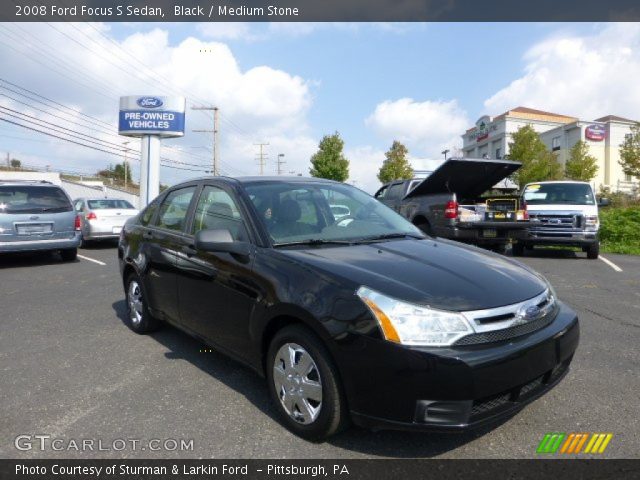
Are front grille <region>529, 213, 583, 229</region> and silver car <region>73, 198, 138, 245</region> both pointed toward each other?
no

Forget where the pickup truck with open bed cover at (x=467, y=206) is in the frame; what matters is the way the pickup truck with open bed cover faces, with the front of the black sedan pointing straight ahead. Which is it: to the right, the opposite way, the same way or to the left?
the opposite way

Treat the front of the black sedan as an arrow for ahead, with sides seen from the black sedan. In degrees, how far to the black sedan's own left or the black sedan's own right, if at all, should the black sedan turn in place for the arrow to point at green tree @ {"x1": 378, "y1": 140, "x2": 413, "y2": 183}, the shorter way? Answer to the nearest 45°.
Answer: approximately 135° to the black sedan's own left

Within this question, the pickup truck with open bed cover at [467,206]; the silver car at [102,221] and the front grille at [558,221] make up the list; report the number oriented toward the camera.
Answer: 1

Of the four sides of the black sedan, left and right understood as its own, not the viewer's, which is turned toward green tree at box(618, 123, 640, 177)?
left

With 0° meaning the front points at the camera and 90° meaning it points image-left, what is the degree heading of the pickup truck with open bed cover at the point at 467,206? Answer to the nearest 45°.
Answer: approximately 135°

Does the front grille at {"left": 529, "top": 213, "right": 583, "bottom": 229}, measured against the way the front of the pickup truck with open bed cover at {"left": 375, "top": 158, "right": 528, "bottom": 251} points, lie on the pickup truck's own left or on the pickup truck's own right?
on the pickup truck's own right

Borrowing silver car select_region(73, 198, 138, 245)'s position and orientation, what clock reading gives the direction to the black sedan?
The black sedan is roughly at 6 o'clock from the silver car.

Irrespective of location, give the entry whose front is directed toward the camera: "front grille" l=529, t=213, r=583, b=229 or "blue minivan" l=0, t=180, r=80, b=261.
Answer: the front grille

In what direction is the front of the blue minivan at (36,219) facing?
away from the camera

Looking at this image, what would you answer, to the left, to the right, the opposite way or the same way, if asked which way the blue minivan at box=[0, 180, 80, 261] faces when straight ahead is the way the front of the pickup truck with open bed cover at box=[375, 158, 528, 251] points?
the same way

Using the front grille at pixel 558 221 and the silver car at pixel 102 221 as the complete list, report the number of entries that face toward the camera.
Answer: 1

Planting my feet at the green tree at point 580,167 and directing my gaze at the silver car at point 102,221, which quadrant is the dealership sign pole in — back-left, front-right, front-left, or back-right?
front-right

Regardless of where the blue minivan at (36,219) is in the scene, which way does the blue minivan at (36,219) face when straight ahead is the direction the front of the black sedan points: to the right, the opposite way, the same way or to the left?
the opposite way

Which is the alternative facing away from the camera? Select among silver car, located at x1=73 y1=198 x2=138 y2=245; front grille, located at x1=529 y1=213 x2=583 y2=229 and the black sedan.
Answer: the silver car

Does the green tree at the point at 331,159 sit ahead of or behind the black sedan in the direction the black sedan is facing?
behind

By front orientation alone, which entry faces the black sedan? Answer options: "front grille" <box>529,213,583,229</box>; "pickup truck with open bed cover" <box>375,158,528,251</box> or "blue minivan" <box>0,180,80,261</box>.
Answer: the front grille

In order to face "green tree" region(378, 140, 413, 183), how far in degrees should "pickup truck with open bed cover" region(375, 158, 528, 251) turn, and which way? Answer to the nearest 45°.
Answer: approximately 45° to its right

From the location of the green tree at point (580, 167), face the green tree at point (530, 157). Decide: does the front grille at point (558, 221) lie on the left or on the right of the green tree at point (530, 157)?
left

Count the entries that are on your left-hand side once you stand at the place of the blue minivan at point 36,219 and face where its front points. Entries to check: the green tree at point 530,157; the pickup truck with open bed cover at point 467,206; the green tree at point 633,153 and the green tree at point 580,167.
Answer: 0

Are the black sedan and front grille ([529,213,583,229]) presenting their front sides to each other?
no

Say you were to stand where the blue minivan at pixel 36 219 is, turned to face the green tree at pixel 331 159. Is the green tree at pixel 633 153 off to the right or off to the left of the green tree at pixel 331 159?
right
